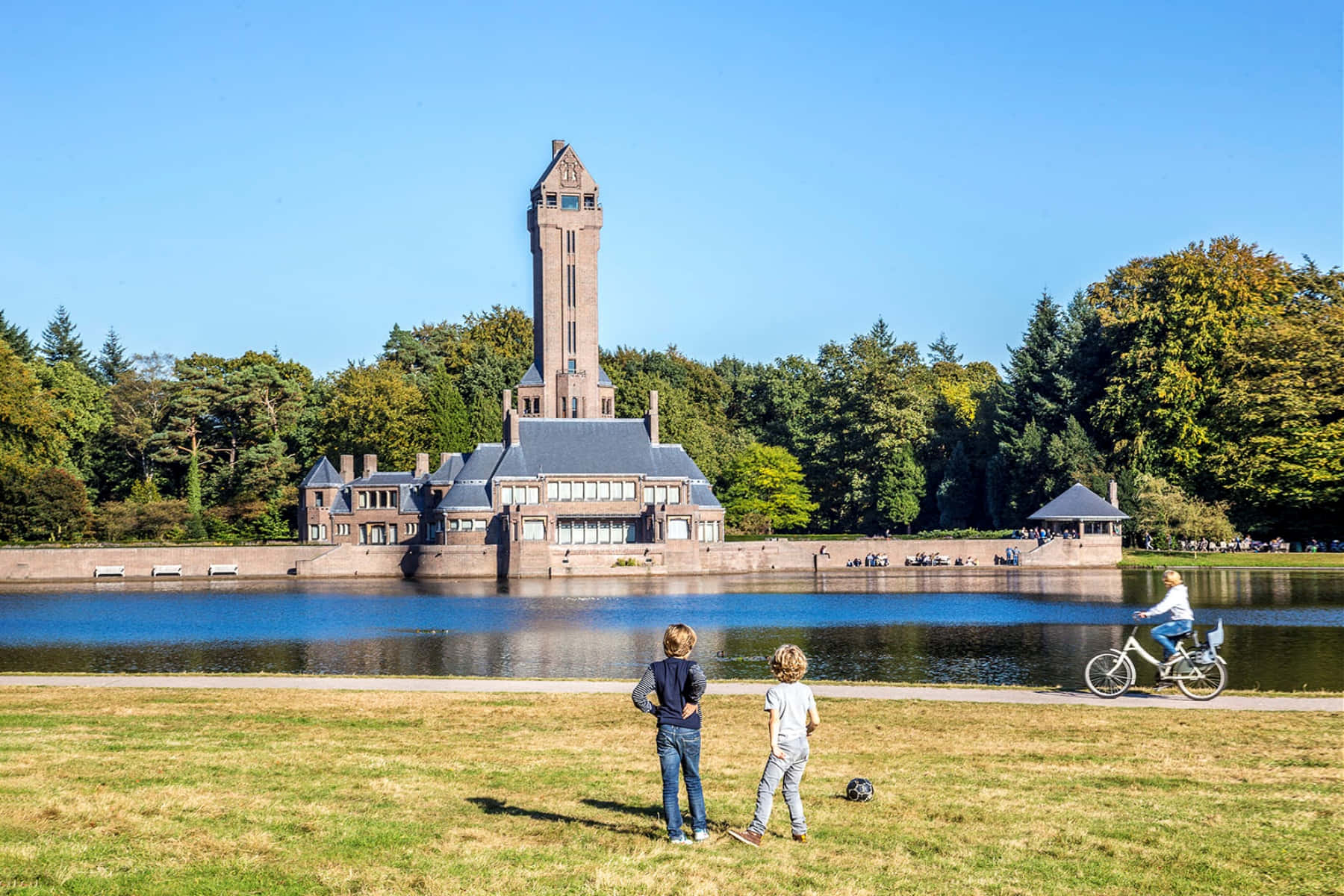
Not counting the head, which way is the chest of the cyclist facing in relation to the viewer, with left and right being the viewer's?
facing to the left of the viewer

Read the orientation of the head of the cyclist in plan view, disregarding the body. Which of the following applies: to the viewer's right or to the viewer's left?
to the viewer's left

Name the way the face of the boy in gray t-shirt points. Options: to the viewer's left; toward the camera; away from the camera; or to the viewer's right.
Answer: away from the camera

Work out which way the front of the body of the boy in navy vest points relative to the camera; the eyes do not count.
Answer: away from the camera

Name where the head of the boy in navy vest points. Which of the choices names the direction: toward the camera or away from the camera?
away from the camera

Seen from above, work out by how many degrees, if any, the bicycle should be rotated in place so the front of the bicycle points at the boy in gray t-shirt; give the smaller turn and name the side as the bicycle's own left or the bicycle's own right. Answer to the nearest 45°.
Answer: approximately 90° to the bicycle's own left

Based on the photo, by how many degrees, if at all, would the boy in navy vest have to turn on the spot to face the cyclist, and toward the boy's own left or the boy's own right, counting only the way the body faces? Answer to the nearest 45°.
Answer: approximately 45° to the boy's own right

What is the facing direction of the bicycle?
to the viewer's left

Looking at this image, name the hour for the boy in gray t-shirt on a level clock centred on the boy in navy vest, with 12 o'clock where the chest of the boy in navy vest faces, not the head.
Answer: The boy in gray t-shirt is roughly at 3 o'clock from the boy in navy vest.

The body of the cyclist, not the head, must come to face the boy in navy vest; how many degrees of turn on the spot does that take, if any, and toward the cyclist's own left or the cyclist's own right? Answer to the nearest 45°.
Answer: approximately 90° to the cyclist's own left

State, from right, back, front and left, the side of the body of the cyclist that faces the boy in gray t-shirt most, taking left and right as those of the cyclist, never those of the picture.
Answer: left

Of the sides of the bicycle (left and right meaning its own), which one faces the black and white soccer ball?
left
